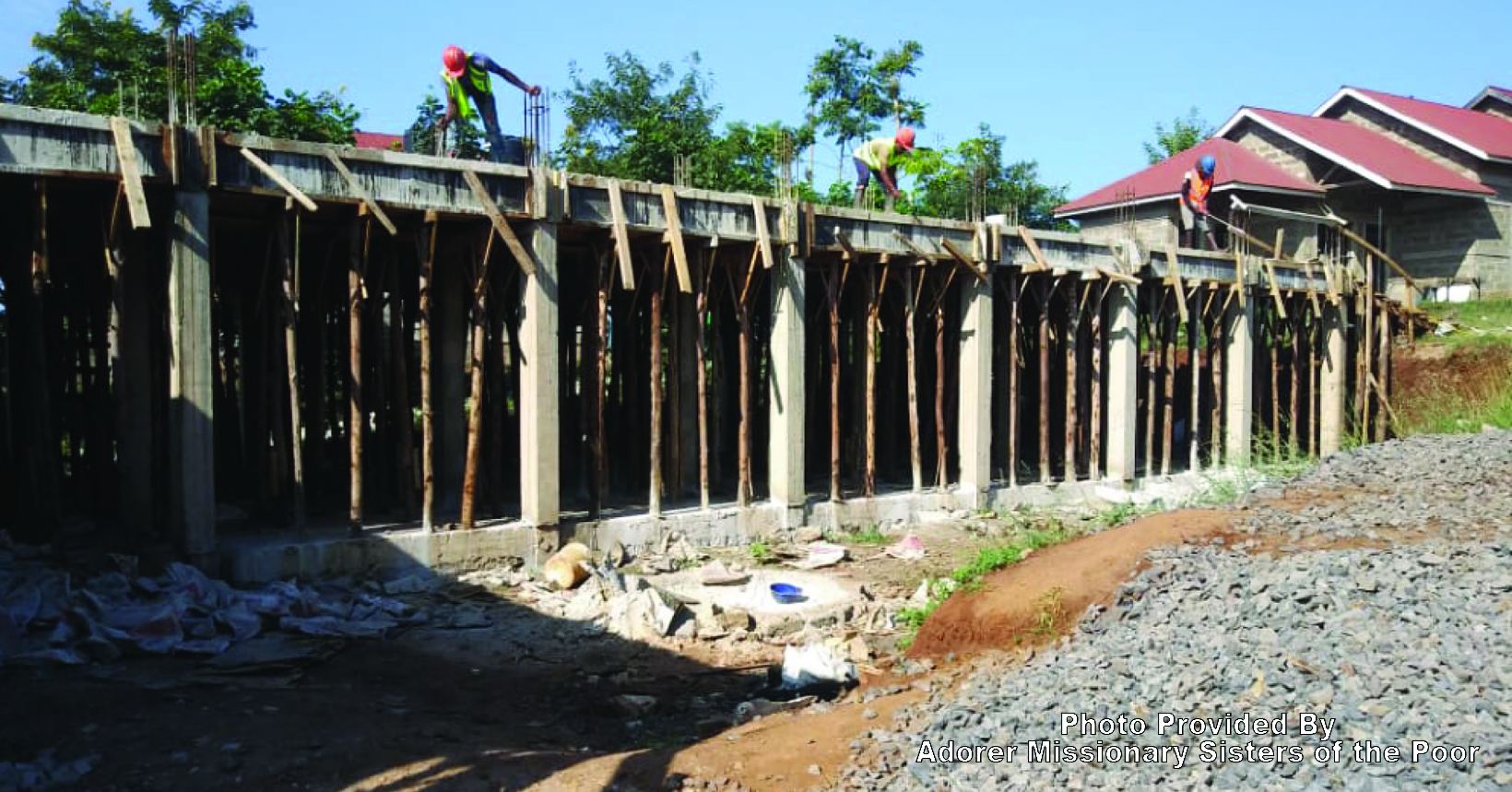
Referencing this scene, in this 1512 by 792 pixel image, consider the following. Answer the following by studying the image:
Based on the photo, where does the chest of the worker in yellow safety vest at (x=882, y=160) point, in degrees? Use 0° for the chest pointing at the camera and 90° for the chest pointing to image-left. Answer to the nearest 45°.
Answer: approximately 270°

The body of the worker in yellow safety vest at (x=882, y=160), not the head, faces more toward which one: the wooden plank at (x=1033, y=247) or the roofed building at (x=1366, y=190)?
the wooden plank

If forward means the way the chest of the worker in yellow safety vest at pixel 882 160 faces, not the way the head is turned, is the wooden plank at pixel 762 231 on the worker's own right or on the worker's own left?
on the worker's own right

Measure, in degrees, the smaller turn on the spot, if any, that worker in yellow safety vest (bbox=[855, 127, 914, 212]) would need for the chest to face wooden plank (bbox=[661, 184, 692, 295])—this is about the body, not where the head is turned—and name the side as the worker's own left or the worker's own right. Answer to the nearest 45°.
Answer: approximately 135° to the worker's own right

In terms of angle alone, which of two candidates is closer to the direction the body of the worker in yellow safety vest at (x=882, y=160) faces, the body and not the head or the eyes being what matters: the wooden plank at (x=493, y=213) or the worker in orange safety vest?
the worker in orange safety vest

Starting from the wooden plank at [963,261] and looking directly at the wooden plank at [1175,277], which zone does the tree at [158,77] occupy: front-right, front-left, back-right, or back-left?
back-left
